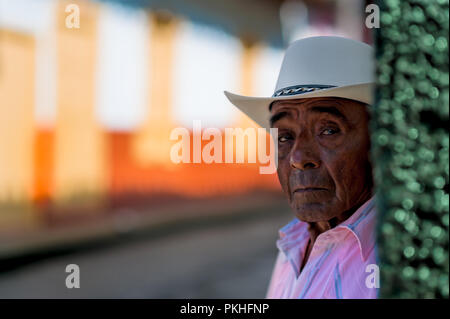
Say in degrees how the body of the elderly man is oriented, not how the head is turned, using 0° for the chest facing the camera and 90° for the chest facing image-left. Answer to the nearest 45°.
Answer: approximately 45°
